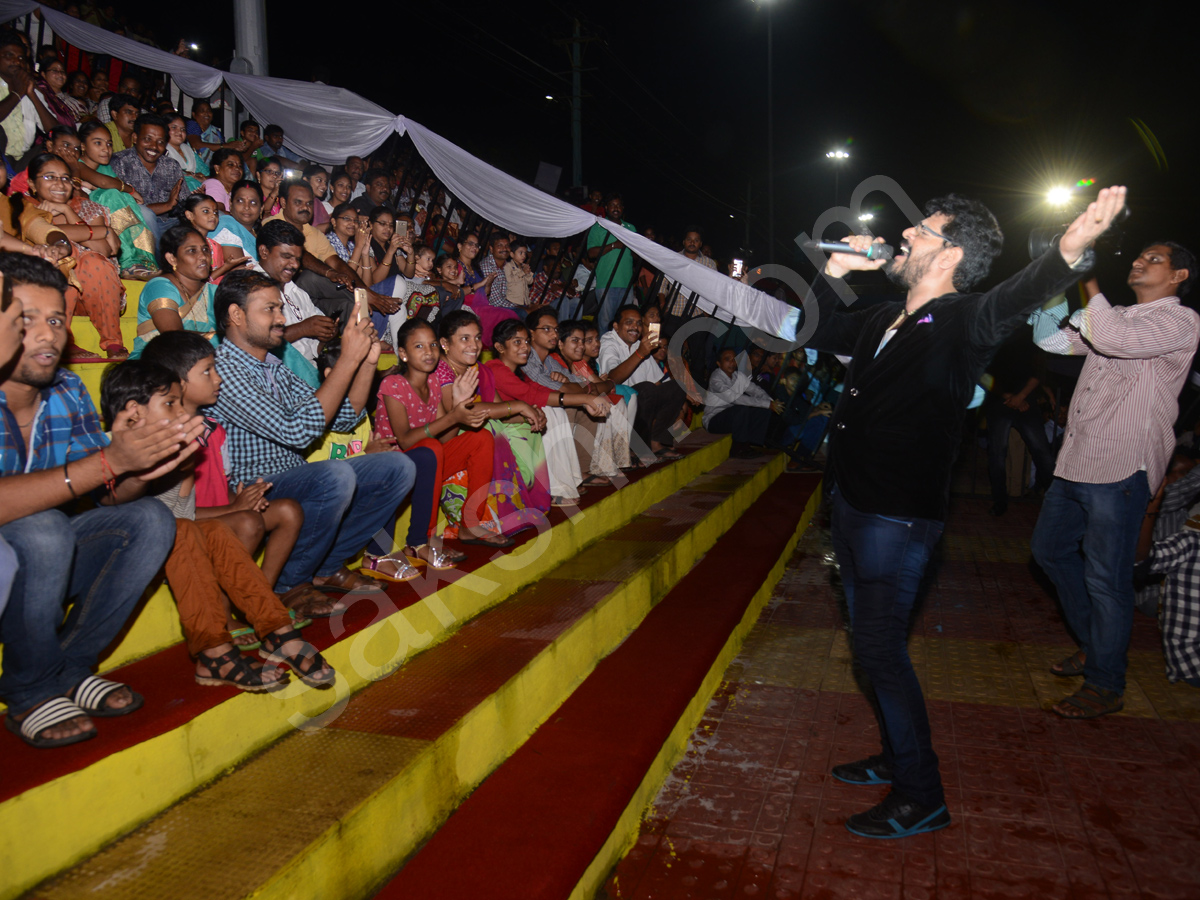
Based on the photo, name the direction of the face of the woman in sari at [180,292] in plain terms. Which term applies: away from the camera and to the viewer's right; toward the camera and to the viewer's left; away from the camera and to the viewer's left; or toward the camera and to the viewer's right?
toward the camera and to the viewer's right

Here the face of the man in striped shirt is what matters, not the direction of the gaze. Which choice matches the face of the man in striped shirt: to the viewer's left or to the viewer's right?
to the viewer's left

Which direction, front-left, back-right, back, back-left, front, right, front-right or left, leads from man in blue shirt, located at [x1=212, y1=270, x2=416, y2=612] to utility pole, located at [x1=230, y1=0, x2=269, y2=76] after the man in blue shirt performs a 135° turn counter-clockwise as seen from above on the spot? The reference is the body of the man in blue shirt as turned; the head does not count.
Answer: front-right

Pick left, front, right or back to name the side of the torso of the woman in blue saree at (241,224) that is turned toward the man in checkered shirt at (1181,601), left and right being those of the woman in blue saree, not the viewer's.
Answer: front

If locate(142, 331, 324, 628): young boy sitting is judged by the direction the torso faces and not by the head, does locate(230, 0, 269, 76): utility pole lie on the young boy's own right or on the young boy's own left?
on the young boy's own left

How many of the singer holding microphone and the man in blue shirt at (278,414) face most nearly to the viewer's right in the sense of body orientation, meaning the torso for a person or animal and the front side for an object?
1

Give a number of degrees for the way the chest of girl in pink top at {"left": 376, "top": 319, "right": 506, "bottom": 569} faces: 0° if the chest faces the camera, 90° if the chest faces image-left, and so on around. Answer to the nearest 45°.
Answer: approximately 315°

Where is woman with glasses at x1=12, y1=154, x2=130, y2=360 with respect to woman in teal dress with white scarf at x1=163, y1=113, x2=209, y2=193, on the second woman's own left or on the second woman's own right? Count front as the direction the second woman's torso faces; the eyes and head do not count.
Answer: on the second woman's own right

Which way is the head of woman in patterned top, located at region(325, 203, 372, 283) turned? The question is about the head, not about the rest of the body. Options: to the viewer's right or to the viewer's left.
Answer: to the viewer's right

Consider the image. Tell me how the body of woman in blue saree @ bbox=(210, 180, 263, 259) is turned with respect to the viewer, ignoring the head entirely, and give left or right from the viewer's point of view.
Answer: facing the viewer and to the right of the viewer

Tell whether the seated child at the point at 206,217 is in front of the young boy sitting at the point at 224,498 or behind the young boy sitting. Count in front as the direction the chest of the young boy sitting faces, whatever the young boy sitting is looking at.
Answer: behind

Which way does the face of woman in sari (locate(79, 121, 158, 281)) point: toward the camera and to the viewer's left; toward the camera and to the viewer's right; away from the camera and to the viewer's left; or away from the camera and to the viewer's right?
toward the camera and to the viewer's right

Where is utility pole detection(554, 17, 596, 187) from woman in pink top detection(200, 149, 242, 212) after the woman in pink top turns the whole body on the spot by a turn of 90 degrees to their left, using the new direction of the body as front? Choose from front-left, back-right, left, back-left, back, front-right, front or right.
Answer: front

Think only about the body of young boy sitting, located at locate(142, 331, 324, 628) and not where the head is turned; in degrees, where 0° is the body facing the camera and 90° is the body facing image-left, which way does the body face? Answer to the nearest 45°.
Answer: approximately 315°
